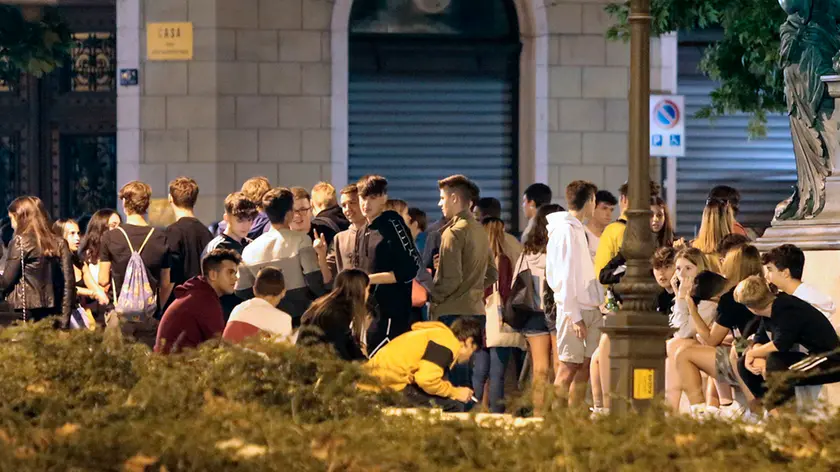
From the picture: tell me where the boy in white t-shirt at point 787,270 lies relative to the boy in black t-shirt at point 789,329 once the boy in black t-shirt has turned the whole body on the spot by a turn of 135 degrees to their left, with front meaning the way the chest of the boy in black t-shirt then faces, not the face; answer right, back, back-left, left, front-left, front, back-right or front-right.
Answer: back-left

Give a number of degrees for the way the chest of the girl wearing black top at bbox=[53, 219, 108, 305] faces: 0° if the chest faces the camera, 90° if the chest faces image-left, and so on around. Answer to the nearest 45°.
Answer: approximately 315°

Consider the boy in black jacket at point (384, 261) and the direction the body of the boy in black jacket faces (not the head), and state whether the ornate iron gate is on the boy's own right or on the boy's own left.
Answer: on the boy's own right

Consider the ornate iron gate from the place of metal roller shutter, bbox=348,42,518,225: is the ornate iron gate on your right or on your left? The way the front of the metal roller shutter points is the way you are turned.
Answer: on your right

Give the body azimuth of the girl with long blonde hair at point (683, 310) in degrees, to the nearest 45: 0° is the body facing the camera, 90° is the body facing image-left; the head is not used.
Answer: approximately 45°

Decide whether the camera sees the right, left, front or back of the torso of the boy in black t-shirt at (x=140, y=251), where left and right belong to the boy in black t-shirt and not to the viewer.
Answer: back

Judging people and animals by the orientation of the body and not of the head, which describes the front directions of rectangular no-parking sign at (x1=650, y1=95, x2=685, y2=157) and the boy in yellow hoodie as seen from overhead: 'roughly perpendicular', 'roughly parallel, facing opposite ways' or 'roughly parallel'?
roughly perpendicular
